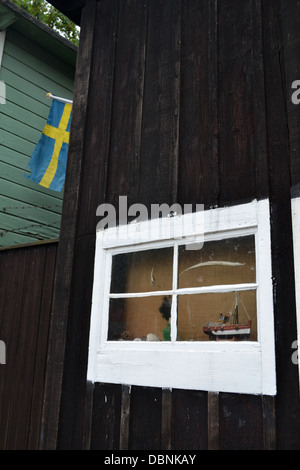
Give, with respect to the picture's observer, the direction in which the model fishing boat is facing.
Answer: facing to the right of the viewer

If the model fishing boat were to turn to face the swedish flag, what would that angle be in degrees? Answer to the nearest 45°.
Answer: approximately 135° to its left
